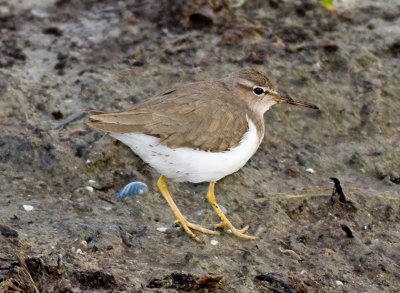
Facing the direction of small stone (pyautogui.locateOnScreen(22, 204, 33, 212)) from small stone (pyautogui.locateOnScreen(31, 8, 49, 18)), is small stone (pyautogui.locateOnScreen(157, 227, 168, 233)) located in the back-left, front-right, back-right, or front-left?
front-left

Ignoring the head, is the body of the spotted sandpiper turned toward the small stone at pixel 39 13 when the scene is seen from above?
no

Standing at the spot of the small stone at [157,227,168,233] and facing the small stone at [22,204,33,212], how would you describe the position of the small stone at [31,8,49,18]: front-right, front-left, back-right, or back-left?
front-right

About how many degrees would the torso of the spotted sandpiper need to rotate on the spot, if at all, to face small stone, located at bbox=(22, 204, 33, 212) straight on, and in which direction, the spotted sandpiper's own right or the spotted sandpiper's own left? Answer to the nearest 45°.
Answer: approximately 180°

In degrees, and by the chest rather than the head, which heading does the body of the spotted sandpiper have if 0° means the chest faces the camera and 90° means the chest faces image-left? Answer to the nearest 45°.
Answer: approximately 270°
